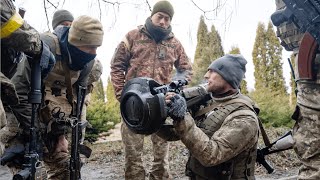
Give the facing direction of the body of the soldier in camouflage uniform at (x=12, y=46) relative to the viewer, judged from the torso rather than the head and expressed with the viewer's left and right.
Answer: facing to the right of the viewer

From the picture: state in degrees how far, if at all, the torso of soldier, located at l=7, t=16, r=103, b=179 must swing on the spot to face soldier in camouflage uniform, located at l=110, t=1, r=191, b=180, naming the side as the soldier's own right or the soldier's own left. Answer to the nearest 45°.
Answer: approximately 90° to the soldier's own left

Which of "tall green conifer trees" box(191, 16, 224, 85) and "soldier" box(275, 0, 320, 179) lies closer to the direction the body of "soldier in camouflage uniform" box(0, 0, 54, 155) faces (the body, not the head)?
the soldier

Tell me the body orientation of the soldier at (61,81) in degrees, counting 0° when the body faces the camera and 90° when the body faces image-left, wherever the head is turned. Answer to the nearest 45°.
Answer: approximately 315°

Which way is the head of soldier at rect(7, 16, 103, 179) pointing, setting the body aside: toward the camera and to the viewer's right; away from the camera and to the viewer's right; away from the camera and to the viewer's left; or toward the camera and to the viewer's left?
toward the camera and to the viewer's right

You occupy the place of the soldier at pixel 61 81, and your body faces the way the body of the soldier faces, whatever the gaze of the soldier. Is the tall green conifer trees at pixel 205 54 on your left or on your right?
on your left

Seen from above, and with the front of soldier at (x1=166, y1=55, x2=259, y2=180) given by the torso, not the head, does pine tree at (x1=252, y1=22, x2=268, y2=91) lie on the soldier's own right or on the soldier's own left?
on the soldier's own right

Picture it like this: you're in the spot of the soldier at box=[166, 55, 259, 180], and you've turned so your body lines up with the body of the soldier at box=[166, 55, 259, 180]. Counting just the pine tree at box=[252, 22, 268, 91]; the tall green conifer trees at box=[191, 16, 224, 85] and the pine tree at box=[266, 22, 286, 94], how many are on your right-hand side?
3

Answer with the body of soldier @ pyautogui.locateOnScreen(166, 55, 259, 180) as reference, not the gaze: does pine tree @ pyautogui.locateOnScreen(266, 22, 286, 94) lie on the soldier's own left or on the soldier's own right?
on the soldier's own right

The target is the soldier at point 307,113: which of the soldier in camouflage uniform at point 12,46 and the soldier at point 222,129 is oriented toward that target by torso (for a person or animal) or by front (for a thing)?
the soldier in camouflage uniform

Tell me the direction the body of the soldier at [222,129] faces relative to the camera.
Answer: to the viewer's left
